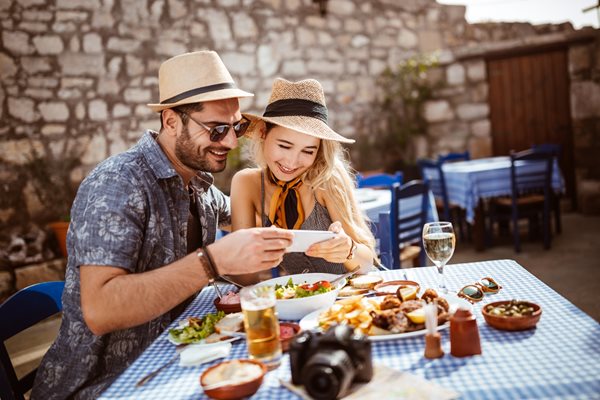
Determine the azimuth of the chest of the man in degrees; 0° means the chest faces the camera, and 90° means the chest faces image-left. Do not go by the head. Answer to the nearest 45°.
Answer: approximately 315°

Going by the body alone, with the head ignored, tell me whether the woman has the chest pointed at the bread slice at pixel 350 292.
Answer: yes

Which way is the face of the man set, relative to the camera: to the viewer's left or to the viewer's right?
to the viewer's right

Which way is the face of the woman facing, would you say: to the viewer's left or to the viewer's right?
to the viewer's left

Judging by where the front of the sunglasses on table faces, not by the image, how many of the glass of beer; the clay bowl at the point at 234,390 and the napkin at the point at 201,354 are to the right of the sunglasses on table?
3

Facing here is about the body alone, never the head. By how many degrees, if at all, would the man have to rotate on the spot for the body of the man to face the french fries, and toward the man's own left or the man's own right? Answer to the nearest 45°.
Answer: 0° — they already face it

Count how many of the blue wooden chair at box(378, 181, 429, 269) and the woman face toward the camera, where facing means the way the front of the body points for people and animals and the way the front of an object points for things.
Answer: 1

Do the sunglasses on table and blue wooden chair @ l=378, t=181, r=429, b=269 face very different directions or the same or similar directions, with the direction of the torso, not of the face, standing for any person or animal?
very different directions
